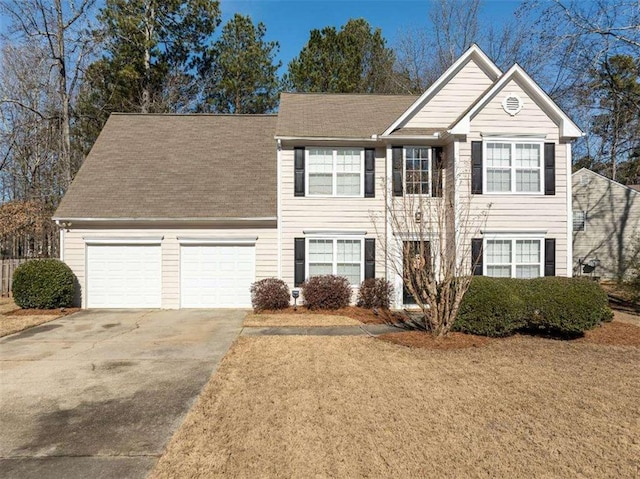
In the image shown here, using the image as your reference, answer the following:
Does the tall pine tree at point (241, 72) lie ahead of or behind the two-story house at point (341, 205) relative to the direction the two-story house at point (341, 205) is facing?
behind

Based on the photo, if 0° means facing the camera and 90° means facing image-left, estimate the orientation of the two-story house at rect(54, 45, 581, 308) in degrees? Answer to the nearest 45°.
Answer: approximately 0°

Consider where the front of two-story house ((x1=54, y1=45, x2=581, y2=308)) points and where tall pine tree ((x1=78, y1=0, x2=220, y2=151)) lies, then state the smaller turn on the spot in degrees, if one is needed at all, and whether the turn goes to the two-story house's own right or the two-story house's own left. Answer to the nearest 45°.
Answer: approximately 135° to the two-story house's own right

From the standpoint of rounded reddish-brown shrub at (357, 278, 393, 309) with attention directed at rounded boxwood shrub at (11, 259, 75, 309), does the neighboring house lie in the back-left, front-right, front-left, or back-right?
back-right

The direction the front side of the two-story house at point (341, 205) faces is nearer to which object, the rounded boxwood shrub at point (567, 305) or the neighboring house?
the rounded boxwood shrub

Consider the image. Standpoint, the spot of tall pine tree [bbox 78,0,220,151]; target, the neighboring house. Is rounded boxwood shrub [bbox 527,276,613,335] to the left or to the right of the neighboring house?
right

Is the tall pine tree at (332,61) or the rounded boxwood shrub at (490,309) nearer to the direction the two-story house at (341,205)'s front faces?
the rounded boxwood shrub

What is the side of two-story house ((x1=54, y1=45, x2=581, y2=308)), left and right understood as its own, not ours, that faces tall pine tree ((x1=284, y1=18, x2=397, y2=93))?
back

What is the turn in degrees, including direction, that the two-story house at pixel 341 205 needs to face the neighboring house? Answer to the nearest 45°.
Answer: approximately 135° to its left

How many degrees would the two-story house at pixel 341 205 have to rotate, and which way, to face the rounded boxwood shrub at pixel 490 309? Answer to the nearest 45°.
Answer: approximately 45° to its left
